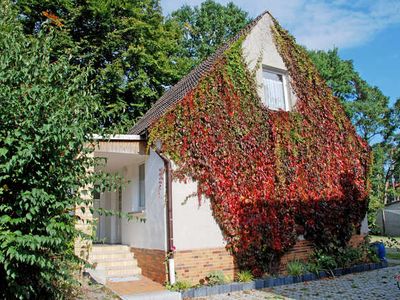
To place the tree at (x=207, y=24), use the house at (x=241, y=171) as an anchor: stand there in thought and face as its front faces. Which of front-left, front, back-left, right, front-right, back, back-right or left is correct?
back-right

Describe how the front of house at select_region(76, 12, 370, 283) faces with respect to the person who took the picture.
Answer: facing the viewer and to the left of the viewer

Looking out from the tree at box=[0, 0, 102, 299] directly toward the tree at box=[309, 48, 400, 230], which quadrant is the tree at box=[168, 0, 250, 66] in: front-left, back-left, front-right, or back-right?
front-left

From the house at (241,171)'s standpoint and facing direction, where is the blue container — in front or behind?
behind
